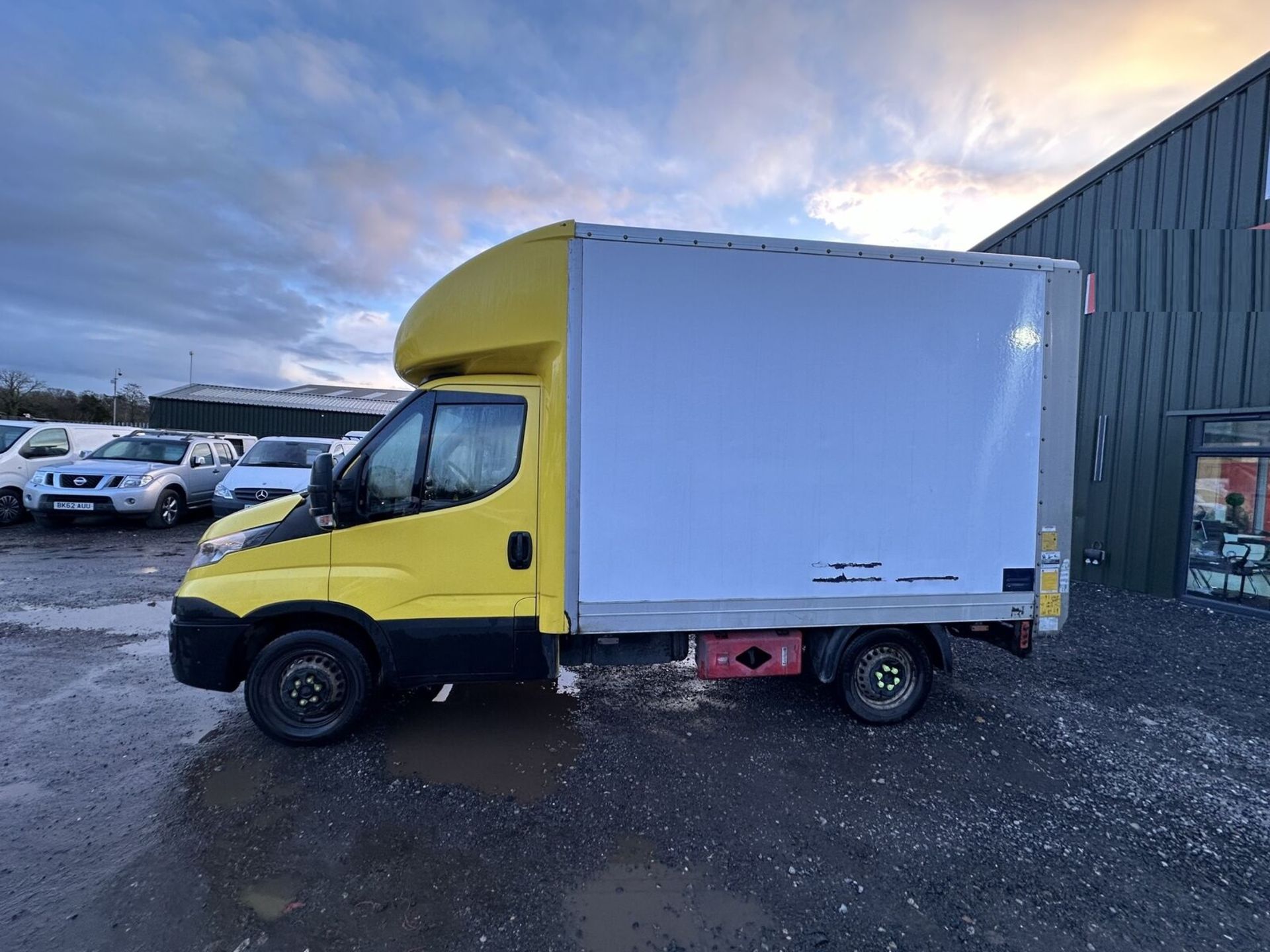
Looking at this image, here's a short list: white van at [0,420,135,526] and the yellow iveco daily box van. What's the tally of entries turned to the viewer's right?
0

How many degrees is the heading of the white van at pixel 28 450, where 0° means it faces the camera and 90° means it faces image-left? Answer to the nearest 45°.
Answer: approximately 45°

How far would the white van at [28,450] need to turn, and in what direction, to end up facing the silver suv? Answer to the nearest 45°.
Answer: approximately 90° to its left

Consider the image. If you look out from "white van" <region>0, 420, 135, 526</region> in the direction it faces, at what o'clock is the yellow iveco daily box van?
The yellow iveco daily box van is roughly at 10 o'clock from the white van.

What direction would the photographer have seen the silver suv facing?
facing the viewer and to the left of the viewer

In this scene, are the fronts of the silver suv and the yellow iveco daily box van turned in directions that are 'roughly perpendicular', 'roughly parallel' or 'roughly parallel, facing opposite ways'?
roughly perpendicular

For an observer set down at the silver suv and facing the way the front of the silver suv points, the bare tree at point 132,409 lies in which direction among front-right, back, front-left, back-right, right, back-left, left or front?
back-right

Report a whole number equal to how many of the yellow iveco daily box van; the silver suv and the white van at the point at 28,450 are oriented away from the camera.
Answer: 0

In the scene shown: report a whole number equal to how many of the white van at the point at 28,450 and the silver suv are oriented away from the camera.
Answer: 0

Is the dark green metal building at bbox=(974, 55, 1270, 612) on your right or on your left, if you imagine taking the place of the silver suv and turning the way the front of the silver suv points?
on your left

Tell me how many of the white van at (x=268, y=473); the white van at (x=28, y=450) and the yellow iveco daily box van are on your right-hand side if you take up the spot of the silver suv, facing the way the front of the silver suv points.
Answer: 1

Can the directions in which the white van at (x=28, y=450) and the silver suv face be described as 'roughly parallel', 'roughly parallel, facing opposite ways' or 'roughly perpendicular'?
roughly parallel

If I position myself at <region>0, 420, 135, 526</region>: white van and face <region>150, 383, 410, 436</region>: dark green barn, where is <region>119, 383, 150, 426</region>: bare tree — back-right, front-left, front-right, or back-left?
front-left

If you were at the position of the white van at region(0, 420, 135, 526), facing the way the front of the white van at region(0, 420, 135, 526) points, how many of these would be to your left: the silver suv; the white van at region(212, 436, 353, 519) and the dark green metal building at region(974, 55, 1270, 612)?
3

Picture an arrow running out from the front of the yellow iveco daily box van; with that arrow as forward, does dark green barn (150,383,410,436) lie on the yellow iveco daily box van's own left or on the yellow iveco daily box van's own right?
on the yellow iveco daily box van's own right

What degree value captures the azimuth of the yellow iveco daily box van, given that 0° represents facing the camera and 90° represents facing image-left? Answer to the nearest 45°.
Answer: approximately 90°
